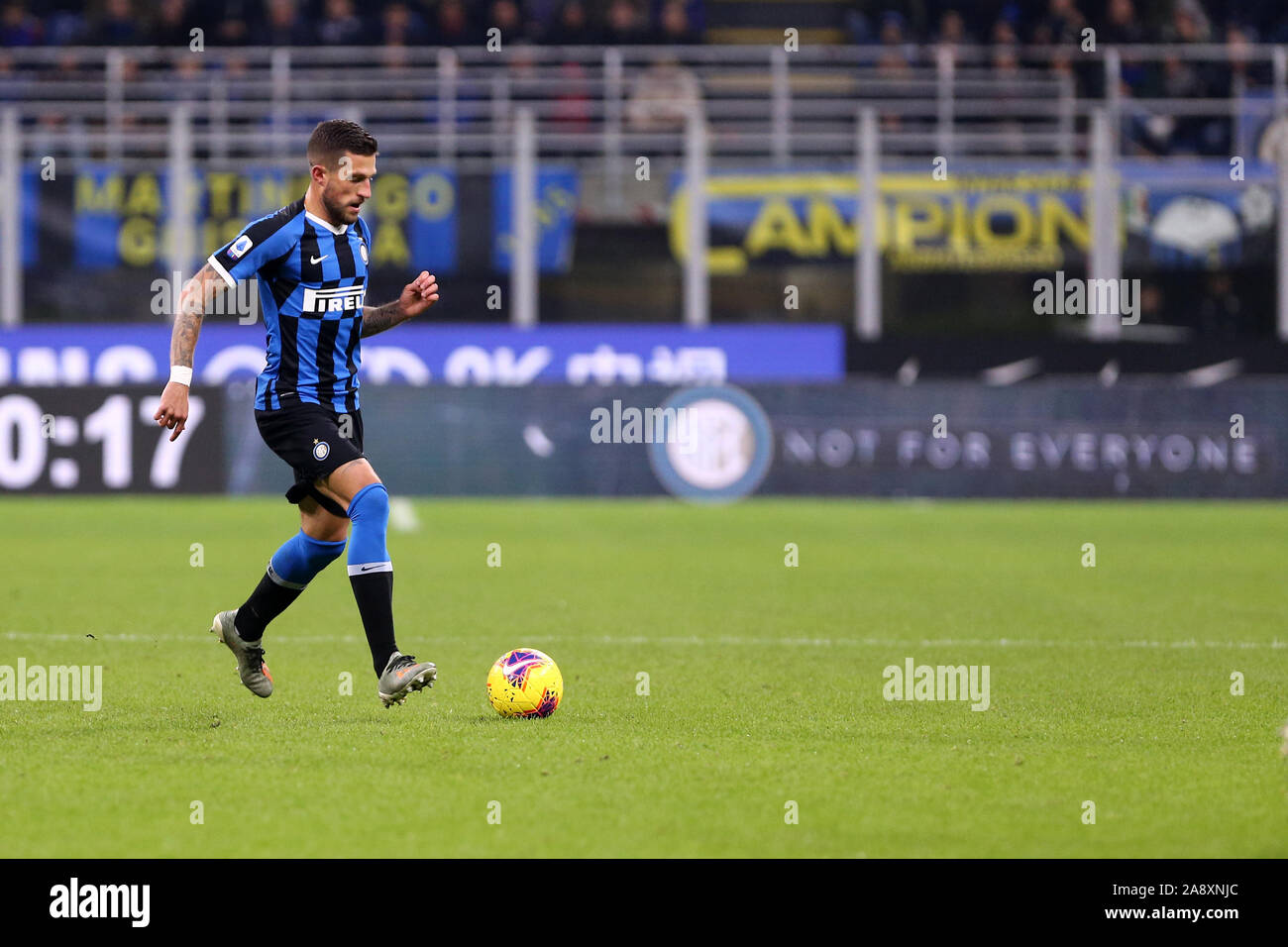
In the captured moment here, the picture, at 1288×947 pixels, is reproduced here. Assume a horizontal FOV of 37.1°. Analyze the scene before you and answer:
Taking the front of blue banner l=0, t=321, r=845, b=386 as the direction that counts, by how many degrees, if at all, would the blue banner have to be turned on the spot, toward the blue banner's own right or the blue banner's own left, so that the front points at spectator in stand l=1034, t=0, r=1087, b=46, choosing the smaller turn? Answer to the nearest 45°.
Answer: approximately 135° to the blue banner's own left

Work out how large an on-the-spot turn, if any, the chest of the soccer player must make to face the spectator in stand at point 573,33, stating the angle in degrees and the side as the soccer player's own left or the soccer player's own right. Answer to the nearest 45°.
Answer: approximately 135° to the soccer player's own left

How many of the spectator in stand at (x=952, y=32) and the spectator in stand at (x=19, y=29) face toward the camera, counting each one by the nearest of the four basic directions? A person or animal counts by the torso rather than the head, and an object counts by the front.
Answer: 2

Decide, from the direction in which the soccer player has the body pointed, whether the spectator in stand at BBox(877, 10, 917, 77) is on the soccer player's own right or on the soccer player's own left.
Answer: on the soccer player's own left

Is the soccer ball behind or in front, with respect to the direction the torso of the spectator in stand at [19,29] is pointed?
in front

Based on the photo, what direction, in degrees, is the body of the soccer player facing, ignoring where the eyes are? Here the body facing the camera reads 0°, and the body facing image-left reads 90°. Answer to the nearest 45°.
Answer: approximately 315°

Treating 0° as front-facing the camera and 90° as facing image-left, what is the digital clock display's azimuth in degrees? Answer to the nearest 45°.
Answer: approximately 0°

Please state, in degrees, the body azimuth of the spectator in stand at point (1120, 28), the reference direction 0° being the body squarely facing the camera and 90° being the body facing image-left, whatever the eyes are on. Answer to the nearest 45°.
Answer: approximately 0°
